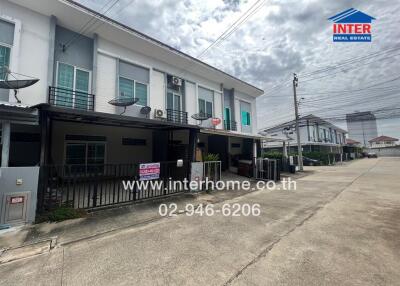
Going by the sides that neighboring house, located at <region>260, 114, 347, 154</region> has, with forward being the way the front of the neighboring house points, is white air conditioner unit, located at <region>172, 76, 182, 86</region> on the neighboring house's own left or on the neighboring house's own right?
on the neighboring house's own right

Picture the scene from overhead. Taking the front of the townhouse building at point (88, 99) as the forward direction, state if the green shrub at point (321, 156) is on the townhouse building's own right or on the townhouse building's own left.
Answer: on the townhouse building's own left

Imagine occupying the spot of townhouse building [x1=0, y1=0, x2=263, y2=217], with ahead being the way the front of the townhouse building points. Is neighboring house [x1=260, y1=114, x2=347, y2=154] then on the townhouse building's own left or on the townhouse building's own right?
on the townhouse building's own left

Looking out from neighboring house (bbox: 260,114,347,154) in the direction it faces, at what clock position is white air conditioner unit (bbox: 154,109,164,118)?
The white air conditioner unit is roughly at 2 o'clock from the neighboring house.

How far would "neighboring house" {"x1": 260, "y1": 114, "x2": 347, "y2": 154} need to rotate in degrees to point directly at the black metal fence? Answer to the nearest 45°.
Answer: approximately 45° to its right

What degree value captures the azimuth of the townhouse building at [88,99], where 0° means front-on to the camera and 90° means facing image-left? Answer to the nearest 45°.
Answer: approximately 315°

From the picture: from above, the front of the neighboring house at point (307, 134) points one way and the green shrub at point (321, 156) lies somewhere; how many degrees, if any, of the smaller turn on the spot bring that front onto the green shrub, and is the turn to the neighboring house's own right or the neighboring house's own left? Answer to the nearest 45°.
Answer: approximately 45° to the neighboring house's own right

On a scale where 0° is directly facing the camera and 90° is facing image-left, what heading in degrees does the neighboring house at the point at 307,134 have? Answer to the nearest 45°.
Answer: approximately 315°

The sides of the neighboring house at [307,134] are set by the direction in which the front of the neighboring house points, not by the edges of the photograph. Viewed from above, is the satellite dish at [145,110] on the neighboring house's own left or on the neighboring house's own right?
on the neighboring house's own right

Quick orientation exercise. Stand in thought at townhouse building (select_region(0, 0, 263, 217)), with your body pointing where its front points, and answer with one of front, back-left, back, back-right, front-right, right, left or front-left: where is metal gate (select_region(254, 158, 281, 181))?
front-left
